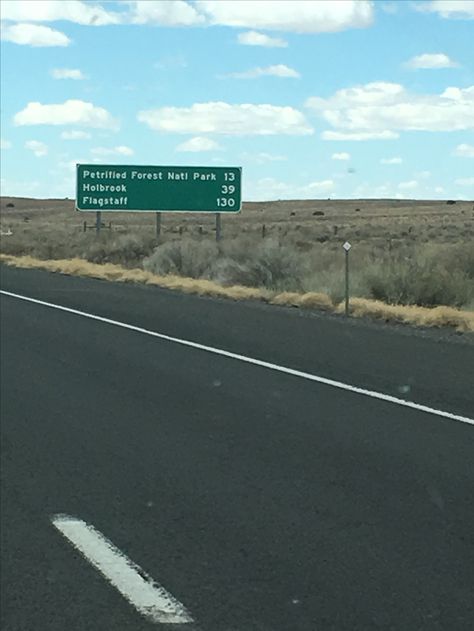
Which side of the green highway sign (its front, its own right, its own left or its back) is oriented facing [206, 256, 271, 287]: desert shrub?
front

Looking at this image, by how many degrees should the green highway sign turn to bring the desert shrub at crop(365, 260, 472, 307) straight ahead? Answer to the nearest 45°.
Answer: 0° — it already faces it

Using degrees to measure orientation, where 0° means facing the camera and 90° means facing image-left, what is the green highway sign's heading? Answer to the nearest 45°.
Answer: approximately 0°

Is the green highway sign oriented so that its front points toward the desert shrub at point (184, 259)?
yes
